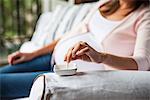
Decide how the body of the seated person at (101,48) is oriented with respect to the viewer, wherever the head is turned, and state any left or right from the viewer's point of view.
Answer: facing the viewer and to the left of the viewer
